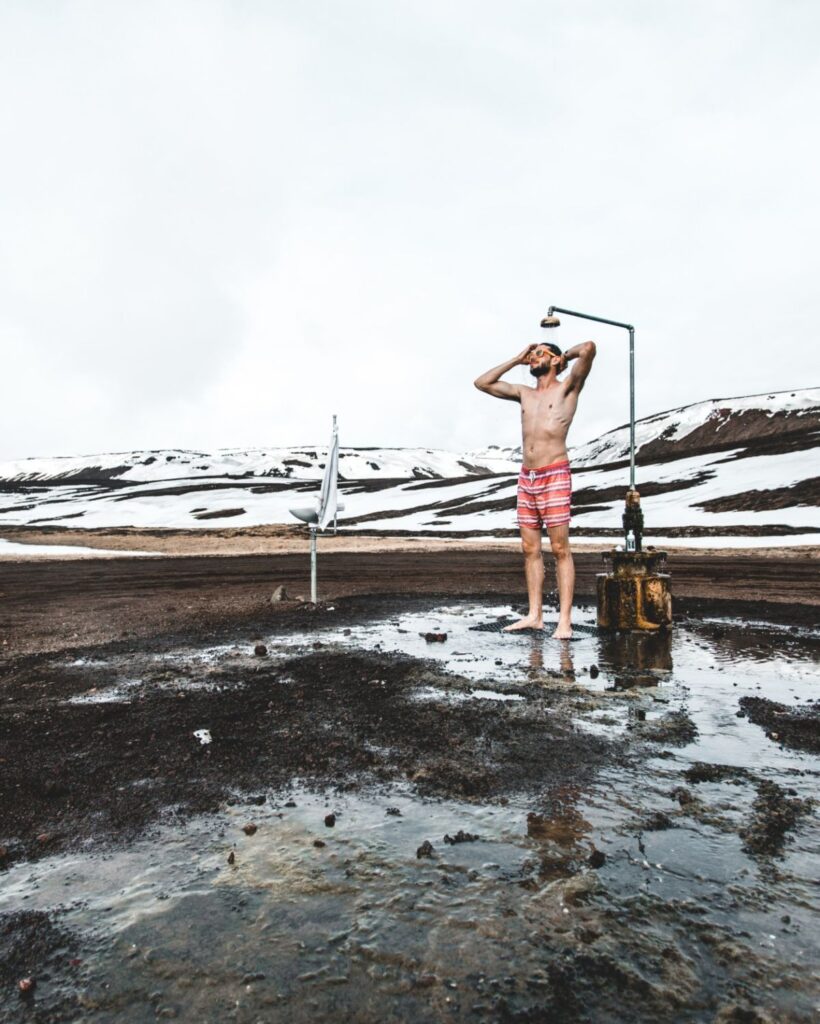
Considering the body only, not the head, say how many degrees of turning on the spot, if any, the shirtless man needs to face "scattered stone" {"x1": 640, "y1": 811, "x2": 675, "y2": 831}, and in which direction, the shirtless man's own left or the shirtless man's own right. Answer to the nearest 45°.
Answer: approximately 45° to the shirtless man's own left

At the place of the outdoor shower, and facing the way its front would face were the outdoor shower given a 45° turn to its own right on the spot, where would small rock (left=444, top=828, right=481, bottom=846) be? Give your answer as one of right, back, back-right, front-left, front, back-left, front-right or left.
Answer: back-left

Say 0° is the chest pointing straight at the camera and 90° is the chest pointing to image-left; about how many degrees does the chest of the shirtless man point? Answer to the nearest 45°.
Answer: approximately 45°

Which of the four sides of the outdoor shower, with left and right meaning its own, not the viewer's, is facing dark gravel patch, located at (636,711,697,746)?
left

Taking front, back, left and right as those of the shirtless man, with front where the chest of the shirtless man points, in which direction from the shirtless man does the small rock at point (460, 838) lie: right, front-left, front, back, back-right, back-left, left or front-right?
front-left

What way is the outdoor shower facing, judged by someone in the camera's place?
facing to the left of the viewer

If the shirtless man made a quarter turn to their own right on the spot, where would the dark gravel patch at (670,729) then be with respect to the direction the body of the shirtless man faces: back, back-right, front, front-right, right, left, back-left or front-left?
back-left

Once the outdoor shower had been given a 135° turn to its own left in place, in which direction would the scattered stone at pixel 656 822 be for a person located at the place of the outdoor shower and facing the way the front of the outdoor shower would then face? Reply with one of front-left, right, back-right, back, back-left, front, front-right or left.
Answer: front-right

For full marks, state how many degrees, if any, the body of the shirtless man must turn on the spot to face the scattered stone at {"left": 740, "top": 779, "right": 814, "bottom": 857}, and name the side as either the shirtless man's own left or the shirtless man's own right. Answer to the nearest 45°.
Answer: approximately 45° to the shirtless man's own left

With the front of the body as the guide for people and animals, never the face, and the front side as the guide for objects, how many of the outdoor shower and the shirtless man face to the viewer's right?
0

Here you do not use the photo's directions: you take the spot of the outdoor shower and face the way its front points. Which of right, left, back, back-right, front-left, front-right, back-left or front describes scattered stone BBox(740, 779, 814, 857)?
left
